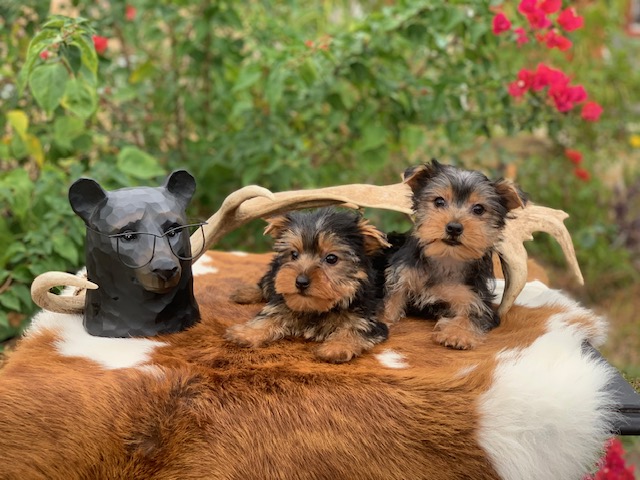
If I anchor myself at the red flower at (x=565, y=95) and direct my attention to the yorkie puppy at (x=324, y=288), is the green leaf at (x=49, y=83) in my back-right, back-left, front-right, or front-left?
front-right

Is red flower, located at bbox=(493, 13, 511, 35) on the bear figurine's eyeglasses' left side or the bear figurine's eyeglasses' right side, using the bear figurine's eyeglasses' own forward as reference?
on its left

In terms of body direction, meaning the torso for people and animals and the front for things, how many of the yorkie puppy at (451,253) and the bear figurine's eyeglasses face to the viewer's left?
0

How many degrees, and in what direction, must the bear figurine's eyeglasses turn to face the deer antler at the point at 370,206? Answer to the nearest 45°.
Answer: approximately 90° to its left

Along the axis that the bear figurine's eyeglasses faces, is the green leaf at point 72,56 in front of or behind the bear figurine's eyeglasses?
behind

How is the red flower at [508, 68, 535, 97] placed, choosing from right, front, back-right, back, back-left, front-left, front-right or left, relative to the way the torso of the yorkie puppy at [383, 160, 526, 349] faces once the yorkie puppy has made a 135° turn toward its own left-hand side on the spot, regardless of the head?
front-left

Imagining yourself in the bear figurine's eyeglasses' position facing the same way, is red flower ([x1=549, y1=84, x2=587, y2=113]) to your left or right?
on your left

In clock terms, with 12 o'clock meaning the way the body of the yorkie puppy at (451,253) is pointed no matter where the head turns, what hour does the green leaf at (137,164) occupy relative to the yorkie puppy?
The green leaf is roughly at 4 o'clock from the yorkie puppy.

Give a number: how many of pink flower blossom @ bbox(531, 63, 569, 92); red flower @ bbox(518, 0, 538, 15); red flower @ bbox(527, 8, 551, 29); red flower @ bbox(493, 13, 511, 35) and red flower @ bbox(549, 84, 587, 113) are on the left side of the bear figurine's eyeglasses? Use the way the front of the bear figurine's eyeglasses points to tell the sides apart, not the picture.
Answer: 5

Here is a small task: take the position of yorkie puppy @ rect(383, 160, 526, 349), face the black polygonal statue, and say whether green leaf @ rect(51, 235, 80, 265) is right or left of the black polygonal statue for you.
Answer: right

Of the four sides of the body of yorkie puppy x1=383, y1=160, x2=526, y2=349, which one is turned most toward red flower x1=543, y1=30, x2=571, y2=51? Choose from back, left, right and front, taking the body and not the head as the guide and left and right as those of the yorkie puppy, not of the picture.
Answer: back

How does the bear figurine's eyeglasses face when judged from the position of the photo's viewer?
facing the viewer and to the right of the viewer

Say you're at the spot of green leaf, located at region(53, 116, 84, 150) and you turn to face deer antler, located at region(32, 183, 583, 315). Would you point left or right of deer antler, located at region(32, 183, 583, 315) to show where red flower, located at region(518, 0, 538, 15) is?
left

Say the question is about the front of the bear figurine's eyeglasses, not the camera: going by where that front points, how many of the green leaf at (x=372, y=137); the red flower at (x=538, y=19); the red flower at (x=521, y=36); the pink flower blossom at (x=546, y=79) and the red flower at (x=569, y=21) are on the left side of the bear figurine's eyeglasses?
5

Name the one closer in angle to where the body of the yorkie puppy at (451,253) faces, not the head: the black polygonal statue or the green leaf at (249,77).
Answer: the black polygonal statue

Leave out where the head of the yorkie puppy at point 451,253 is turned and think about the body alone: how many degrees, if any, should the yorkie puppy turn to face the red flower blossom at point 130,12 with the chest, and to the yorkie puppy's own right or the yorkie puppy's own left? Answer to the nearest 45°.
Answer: approximately 135° to the yorkie puppy's own right

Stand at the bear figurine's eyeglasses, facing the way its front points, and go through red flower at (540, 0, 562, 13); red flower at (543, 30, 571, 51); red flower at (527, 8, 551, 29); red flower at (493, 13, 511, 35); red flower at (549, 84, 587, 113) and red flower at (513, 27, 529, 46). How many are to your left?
6

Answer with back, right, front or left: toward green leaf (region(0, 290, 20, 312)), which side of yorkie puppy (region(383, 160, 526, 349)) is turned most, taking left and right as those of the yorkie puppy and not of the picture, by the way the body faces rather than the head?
right

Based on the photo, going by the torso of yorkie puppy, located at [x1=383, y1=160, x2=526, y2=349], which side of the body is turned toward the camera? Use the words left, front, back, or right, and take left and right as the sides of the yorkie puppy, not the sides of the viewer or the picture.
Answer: front
